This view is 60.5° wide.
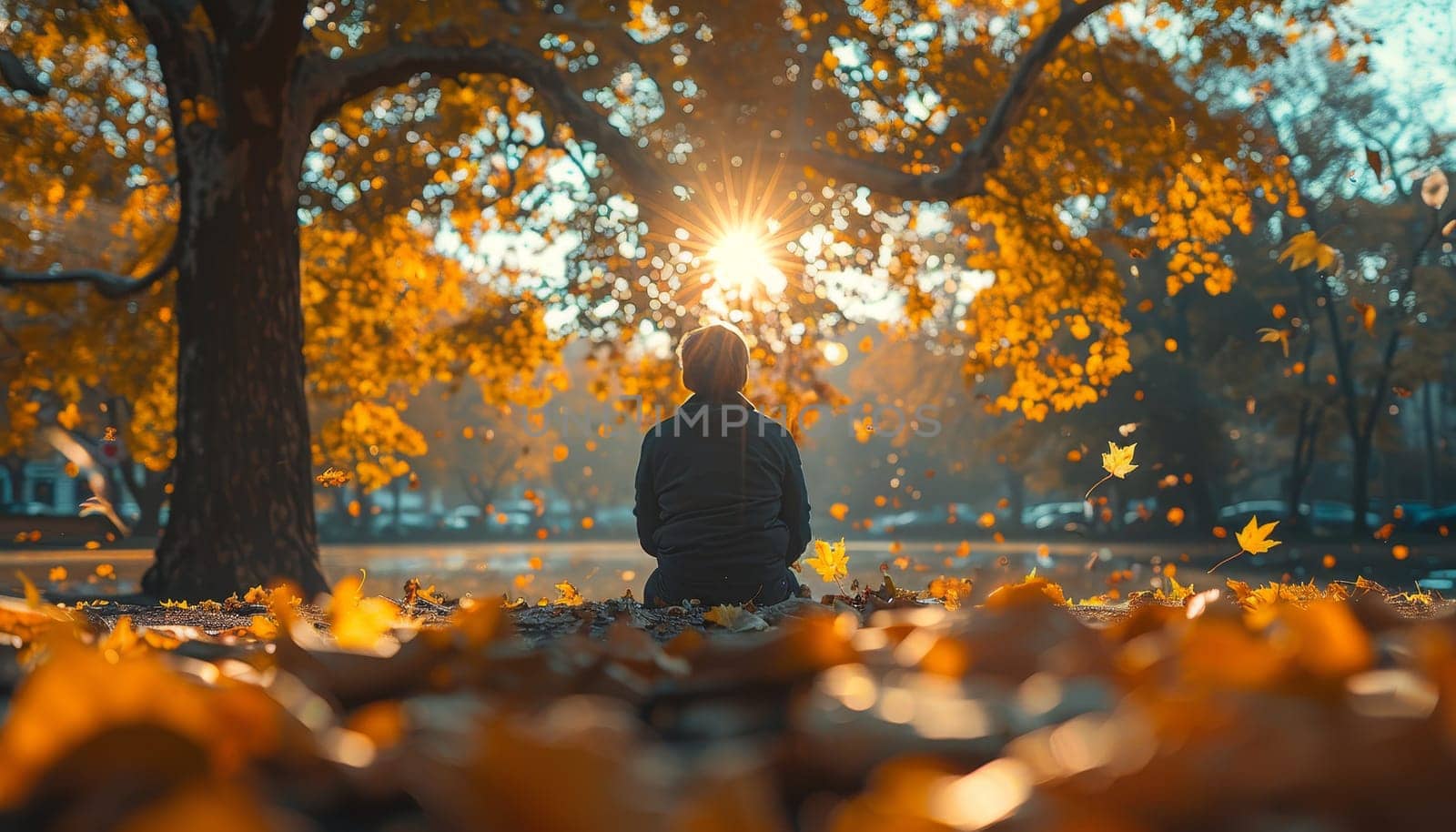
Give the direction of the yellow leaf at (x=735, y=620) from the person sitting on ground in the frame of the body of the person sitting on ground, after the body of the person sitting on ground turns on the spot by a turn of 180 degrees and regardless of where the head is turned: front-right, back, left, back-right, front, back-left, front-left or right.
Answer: front

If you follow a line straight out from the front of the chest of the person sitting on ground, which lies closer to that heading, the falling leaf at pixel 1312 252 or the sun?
the sun

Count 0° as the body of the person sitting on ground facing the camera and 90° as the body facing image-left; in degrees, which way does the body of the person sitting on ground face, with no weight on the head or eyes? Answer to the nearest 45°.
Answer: approximately 180°

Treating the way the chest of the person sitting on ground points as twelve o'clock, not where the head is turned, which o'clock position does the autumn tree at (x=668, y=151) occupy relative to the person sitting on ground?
The autumn tree is roughly at 12 o'clock from the person sitting on ground.

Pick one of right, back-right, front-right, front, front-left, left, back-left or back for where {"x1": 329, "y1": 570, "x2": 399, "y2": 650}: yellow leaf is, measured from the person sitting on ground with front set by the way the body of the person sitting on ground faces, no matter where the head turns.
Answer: back

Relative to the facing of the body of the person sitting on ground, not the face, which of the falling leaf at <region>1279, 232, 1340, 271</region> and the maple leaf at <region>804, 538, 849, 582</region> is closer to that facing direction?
the falling leaf

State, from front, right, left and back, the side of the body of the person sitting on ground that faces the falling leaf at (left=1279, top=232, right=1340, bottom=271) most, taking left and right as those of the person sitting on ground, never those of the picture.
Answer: right

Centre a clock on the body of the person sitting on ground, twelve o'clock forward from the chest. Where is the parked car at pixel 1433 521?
The parked car is roughly at 1 o'clock from the person sitting on ground.

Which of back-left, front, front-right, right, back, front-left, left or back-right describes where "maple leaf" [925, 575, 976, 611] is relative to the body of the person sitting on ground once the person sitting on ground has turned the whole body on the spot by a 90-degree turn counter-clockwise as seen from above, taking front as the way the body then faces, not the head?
back-left

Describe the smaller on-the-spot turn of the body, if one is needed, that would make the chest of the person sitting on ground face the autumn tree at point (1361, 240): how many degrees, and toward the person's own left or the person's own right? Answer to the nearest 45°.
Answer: approximately 45° to the person's own right

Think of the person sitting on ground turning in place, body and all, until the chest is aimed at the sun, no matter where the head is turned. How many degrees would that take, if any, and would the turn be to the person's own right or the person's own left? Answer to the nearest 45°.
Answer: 0° — they already face it
